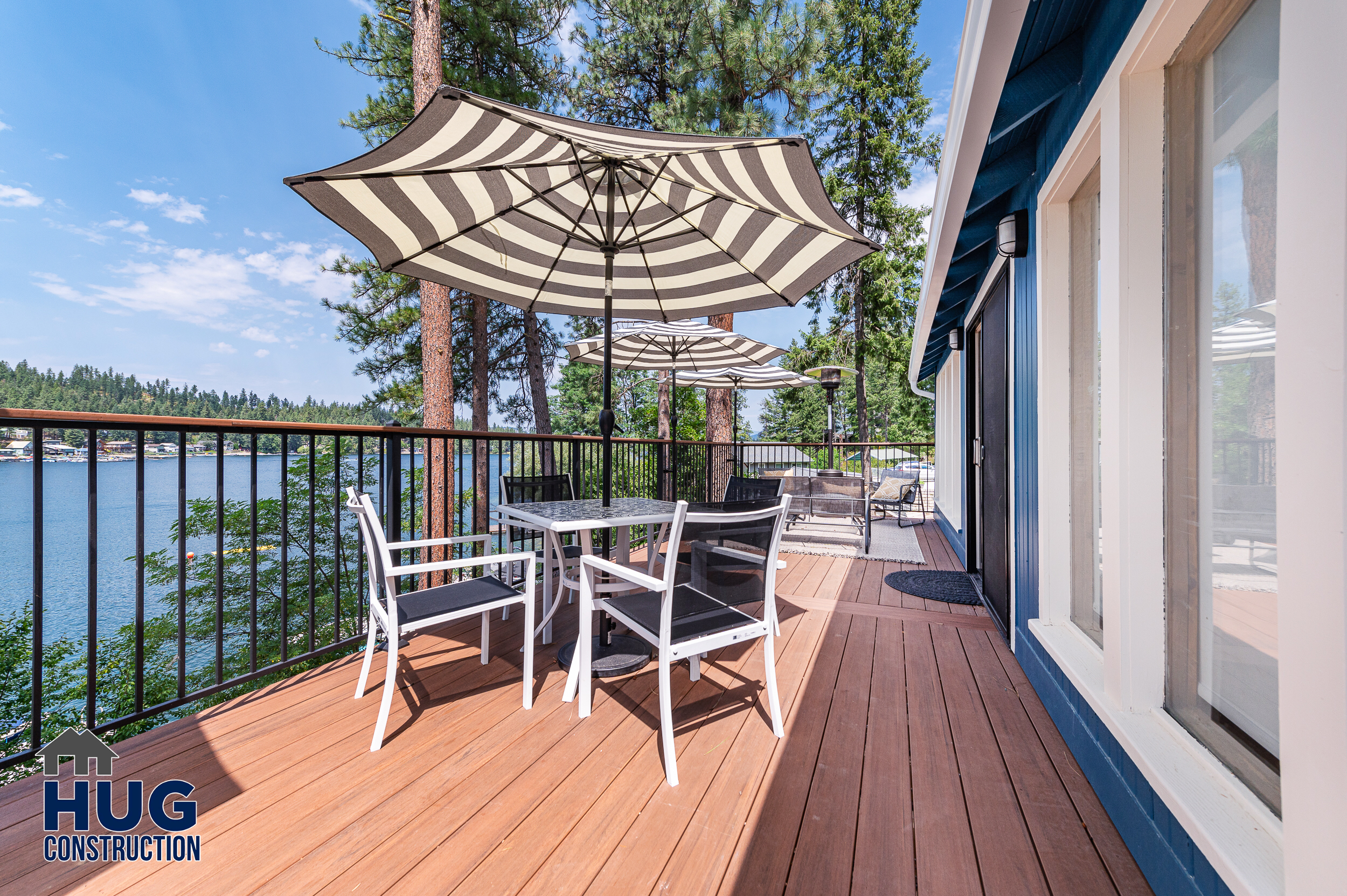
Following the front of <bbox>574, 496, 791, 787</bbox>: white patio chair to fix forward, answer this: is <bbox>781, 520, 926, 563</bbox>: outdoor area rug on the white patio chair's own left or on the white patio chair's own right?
on the white patio chair's own right

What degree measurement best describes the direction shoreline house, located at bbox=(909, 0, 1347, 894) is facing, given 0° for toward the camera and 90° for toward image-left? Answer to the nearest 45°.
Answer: approximately 90°

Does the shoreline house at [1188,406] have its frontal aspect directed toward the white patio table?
yes

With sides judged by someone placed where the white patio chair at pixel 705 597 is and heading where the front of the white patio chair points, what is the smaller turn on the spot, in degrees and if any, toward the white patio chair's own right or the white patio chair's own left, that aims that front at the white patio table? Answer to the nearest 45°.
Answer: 0° — it already faces it

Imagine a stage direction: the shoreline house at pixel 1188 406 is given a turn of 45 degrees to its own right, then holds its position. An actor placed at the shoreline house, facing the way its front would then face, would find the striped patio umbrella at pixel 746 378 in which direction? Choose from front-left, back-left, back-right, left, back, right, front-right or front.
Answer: front

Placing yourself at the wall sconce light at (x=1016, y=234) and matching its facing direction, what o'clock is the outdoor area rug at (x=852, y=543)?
The outdoor area rug is roughly at 2 o'clock from the wall sconce light.

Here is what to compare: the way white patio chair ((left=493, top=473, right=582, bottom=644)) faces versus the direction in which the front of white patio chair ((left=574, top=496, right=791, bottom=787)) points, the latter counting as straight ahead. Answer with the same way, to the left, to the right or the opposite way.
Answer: the opposite way

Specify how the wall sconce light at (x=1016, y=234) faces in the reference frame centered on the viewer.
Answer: facing to the left of the viewer

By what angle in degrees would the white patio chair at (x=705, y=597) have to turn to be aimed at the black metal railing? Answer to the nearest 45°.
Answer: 0° — it already faces it

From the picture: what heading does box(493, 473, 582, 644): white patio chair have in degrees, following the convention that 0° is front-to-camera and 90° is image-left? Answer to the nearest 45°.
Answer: approximately 315°

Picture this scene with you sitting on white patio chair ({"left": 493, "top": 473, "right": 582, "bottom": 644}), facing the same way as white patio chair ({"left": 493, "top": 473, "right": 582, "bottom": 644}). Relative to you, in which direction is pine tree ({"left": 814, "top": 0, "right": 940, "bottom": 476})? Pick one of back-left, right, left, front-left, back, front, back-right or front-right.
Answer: left
